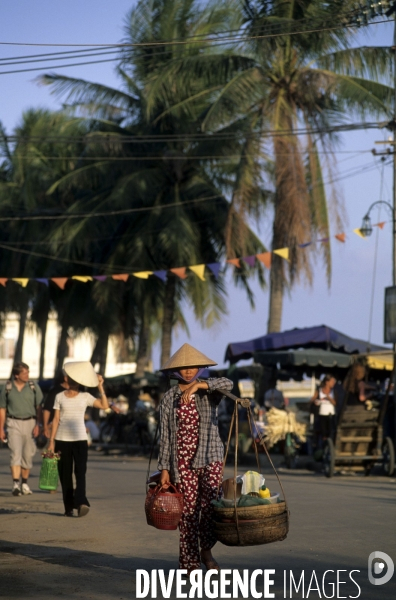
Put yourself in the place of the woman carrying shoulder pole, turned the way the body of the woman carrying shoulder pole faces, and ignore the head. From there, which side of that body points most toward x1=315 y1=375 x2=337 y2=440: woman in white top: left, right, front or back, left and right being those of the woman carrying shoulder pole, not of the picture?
back

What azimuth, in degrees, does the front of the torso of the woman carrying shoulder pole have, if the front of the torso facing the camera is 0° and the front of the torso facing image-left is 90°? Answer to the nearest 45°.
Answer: approximately 0°

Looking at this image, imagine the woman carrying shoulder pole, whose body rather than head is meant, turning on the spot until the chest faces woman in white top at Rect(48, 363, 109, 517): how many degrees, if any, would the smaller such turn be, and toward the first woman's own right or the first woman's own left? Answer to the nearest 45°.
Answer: approximately 180°

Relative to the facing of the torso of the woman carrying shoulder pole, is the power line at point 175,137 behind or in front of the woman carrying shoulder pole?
behind

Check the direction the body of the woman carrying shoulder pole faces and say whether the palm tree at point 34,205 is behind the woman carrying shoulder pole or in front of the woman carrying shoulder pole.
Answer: behind
